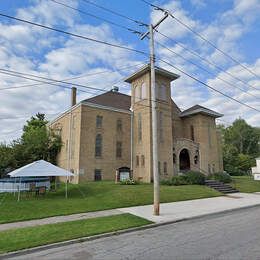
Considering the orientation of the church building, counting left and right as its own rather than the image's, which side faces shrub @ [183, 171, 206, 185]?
front

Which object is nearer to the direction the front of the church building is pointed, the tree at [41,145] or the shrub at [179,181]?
the shrub

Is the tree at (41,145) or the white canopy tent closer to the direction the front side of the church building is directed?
the white canopy tent

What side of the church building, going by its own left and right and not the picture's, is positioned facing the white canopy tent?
right

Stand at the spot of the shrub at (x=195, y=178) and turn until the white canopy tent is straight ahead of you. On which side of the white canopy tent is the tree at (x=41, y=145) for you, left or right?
right

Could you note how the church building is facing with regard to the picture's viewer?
facing the viewer and to the right of the viewer

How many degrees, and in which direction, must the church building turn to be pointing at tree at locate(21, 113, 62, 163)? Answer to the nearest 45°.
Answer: approximately 135° to its right

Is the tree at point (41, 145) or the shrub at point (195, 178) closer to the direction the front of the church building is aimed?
the shrub

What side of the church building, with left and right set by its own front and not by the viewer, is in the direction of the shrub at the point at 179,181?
front

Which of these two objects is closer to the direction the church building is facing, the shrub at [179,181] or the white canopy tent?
the shrub
